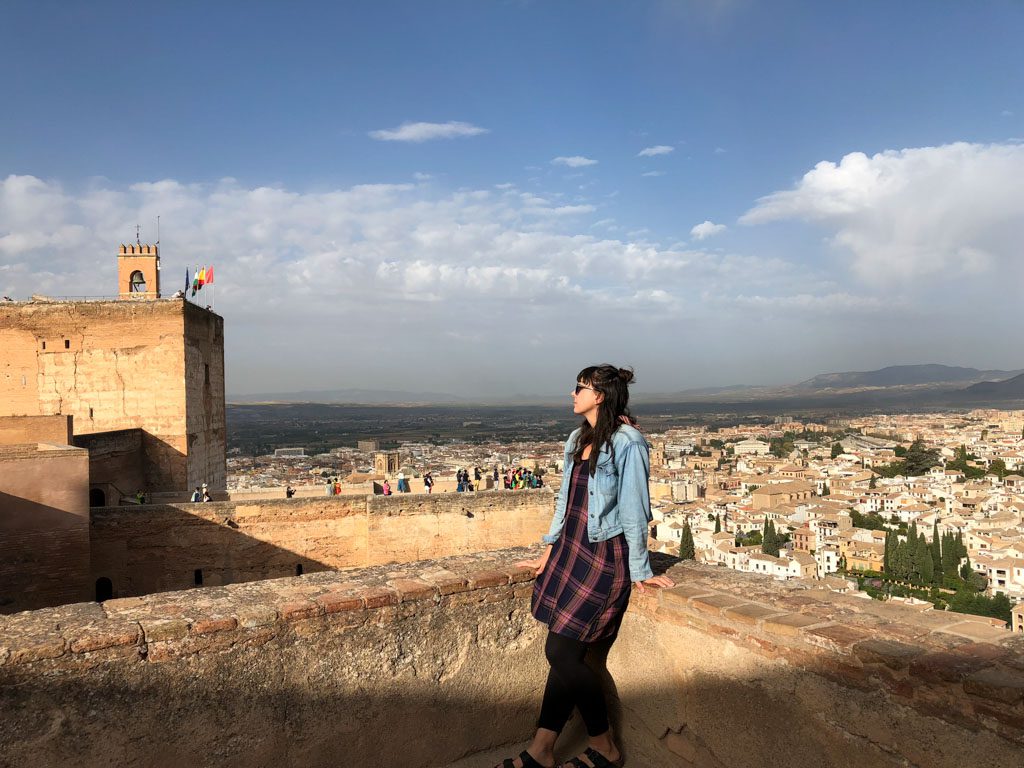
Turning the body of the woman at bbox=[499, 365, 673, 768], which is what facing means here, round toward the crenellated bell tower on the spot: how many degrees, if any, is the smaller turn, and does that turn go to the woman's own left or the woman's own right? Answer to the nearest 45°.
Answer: approximately 90° to the woman's own right

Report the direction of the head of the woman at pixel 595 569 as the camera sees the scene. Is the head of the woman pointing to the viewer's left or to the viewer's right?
to the viewer's left

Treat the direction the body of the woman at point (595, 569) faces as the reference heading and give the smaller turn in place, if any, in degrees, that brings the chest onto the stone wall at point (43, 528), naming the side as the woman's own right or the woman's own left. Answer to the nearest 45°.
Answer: approximately 90° to the woman's own right

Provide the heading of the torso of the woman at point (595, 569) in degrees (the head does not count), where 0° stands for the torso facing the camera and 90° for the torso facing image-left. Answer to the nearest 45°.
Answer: approximately 45°

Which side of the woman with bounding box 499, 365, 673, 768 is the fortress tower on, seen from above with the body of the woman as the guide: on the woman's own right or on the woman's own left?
on the woman's own right
